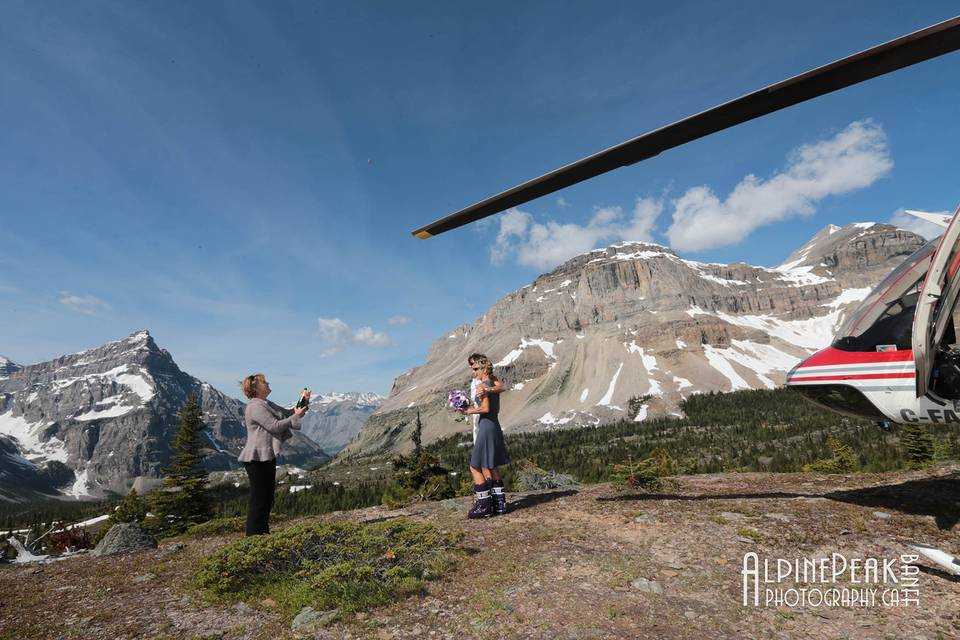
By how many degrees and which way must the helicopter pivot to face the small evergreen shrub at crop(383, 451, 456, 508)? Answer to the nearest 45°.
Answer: approximately 45° to its right

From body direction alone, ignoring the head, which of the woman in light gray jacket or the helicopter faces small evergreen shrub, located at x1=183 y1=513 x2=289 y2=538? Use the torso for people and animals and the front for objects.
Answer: the helicopter

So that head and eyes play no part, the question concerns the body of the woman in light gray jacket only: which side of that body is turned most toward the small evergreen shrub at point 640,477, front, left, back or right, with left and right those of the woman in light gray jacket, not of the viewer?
front

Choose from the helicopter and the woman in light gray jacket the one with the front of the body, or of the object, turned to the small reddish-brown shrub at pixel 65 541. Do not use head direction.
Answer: the helicopter

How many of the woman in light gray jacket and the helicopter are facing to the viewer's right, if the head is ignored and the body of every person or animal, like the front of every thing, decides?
1

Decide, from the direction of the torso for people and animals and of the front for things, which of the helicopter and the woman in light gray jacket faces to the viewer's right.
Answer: the woman in light gray jacket

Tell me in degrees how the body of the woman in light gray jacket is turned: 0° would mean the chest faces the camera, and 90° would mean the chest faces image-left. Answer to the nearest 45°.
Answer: approximately 270°

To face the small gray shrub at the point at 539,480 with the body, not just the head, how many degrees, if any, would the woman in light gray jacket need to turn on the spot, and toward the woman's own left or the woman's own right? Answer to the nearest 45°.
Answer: approximately 45° to the woman's own left

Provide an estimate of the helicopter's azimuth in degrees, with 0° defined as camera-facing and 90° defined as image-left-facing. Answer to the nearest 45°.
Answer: approximately 90°

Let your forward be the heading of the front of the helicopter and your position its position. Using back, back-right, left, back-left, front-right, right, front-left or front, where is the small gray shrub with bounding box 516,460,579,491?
front-right

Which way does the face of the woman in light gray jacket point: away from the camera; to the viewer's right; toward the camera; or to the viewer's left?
to the viewer's right

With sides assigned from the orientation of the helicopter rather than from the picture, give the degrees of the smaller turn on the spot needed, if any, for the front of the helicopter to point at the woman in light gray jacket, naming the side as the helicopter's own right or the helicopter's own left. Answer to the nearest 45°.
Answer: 0° — it already faces them
